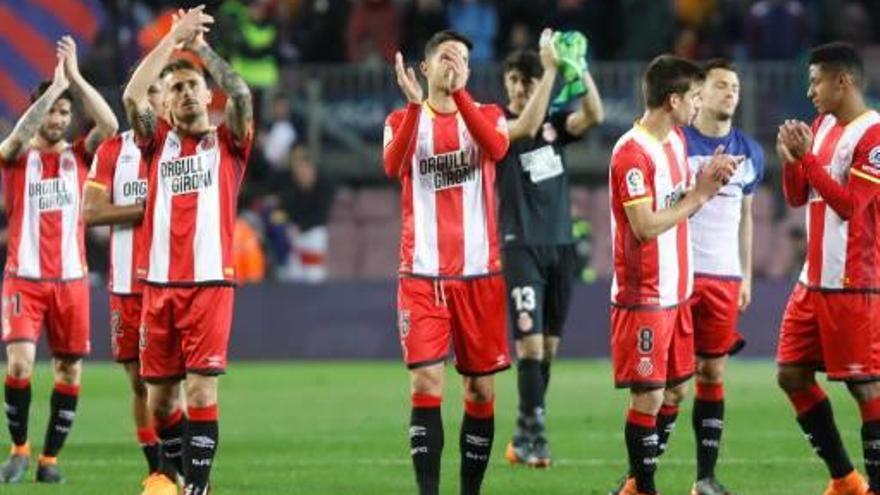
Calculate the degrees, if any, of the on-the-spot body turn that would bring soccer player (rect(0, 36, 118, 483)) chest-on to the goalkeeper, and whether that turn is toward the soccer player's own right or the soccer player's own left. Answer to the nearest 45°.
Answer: approximately 90° to the soccer player's own left

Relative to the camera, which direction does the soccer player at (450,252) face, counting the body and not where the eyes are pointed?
toward the camera

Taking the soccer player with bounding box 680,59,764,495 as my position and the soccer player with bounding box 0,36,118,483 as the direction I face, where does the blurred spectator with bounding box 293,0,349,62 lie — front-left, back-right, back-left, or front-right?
front-right

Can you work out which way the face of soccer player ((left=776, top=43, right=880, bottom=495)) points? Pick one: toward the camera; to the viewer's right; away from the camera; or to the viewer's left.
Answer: to the viewer's left

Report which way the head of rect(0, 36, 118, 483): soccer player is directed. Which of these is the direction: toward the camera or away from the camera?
toward the camera

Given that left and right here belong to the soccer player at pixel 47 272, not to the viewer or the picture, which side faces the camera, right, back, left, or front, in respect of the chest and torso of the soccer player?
front

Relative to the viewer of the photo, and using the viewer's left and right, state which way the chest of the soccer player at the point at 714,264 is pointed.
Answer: facing the viewer

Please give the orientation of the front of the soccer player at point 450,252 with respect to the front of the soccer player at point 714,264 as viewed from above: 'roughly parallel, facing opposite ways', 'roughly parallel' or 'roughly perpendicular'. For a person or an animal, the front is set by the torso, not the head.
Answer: roughly parallel

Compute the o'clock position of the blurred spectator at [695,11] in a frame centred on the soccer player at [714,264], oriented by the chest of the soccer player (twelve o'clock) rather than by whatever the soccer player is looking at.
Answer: The blurred spectator is roughly at 6 o'clock from the soccer player.

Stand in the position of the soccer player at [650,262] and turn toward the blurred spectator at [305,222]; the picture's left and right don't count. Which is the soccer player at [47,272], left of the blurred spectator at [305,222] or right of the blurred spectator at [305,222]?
left

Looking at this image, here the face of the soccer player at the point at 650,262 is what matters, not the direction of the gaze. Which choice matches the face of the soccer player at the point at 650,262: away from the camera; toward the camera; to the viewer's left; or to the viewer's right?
to the viewer's right
